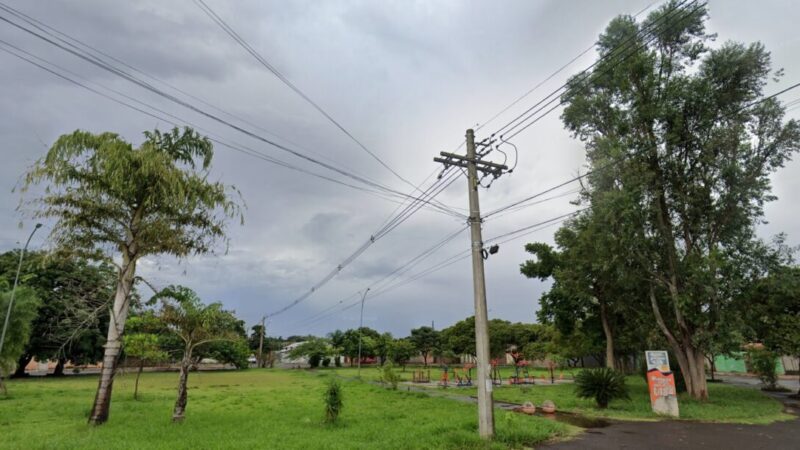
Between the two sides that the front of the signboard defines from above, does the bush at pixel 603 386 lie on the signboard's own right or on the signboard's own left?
on the signboard's own right

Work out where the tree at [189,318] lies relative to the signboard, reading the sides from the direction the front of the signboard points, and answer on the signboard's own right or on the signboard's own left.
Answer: on the signboard's own right

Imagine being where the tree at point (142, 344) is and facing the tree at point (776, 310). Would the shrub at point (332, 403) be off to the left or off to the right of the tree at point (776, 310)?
right

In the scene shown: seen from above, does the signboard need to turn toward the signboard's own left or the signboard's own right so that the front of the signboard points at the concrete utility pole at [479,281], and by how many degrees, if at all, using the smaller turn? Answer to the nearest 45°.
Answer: approximately 45° to the signboard's own right

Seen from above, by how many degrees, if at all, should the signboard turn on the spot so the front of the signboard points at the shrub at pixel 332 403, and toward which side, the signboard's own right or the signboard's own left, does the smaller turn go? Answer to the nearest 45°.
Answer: approximately 45° to the signboard's own right

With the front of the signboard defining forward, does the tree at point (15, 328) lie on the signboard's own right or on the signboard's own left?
on the signboard's own right

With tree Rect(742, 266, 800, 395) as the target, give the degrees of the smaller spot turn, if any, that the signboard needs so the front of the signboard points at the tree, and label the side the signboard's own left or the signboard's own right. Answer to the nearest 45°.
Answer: approximately 135° to the signboard's own left

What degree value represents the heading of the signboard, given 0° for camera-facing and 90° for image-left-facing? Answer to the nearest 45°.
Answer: approximately 0°

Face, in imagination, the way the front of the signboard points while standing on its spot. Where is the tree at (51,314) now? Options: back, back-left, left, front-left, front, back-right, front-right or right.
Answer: right

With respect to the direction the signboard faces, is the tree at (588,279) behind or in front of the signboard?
behind

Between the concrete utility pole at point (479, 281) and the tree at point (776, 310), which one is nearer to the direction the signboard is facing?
the concrete utility pole
